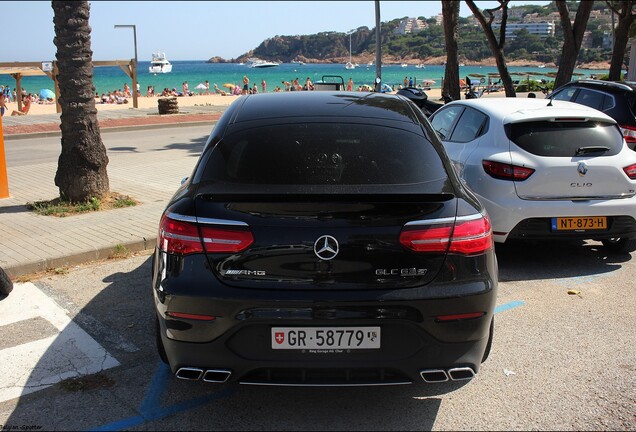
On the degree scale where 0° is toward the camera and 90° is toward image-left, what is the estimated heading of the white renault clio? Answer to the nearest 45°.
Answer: approximately 135°

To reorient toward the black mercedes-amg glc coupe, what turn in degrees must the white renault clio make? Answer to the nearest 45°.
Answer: approximately 135° to its left

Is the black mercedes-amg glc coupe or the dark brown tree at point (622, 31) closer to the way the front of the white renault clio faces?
the dark brown tree

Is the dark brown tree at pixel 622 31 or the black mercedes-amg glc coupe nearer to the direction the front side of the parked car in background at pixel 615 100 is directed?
the dark brown tree

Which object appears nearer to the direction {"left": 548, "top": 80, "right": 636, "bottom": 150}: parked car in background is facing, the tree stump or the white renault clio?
the tree stump

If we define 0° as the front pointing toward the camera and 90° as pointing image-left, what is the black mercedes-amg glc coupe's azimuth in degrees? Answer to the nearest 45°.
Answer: approximately 180°

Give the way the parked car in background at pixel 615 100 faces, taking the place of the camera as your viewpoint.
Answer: facing away from the viewer and to the left of the viewer
